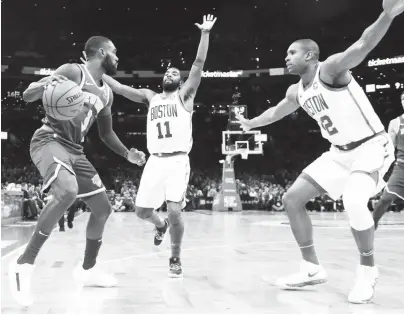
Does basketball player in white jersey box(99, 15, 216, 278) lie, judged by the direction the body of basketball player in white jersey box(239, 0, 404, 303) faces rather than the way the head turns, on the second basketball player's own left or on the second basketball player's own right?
on the second basketball player's own right

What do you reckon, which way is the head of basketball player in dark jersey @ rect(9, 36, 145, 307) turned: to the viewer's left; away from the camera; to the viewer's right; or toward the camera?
to the viewer's right

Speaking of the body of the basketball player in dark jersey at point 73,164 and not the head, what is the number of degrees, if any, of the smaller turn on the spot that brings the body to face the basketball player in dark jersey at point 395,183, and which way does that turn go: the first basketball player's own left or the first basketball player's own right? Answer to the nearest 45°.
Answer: approximately 90° to the first basketball player's own left

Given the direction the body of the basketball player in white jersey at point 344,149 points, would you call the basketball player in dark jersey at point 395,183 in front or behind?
behind

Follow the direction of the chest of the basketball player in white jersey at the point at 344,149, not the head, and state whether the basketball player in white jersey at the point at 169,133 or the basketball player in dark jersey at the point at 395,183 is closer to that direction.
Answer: the basketball player in white jersey

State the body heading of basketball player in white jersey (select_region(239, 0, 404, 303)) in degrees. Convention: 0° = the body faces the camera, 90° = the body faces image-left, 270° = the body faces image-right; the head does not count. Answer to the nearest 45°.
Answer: approximately 45°
